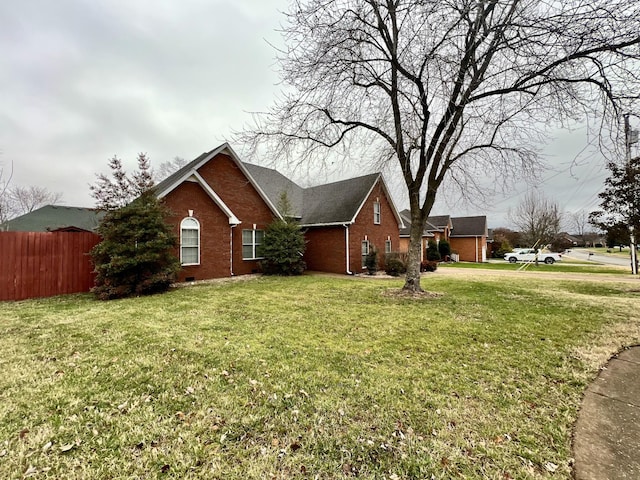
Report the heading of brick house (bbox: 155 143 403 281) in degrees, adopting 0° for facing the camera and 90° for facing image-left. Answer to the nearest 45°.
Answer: approximately 315°

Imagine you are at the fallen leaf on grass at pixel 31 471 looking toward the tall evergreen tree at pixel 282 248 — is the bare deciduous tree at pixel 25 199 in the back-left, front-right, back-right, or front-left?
front-left

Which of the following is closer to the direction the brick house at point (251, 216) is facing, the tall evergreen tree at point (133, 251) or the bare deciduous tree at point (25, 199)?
the tall evergreen tree

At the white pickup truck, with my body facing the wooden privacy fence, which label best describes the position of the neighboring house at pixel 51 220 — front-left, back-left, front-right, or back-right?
front-right
